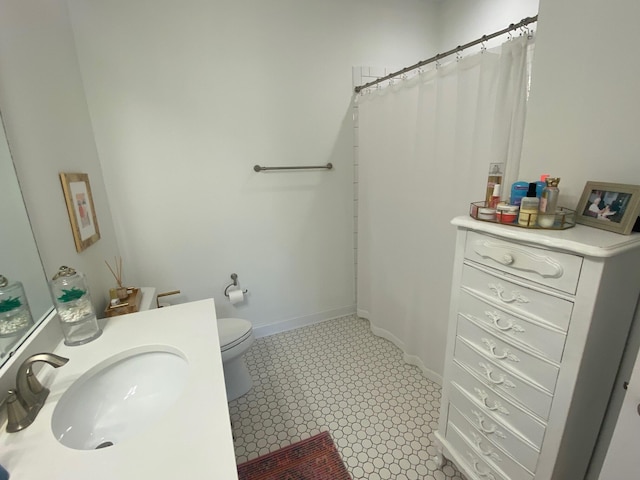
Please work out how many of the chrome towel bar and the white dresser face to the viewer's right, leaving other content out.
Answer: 0

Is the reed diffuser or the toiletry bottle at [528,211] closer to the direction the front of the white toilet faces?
the toiletry bottle

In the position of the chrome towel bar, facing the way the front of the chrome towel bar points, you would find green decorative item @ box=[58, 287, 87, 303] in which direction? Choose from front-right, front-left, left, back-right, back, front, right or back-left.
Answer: front-right

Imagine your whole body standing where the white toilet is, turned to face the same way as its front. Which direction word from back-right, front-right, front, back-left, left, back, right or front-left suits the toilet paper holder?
left

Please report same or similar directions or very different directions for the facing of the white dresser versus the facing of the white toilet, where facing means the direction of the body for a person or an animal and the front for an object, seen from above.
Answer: very different directions

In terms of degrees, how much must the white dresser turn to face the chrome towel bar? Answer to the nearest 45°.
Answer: approximately 45° to its right

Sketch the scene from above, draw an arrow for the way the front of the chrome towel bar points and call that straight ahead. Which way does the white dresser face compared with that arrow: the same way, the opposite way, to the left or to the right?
to the right
